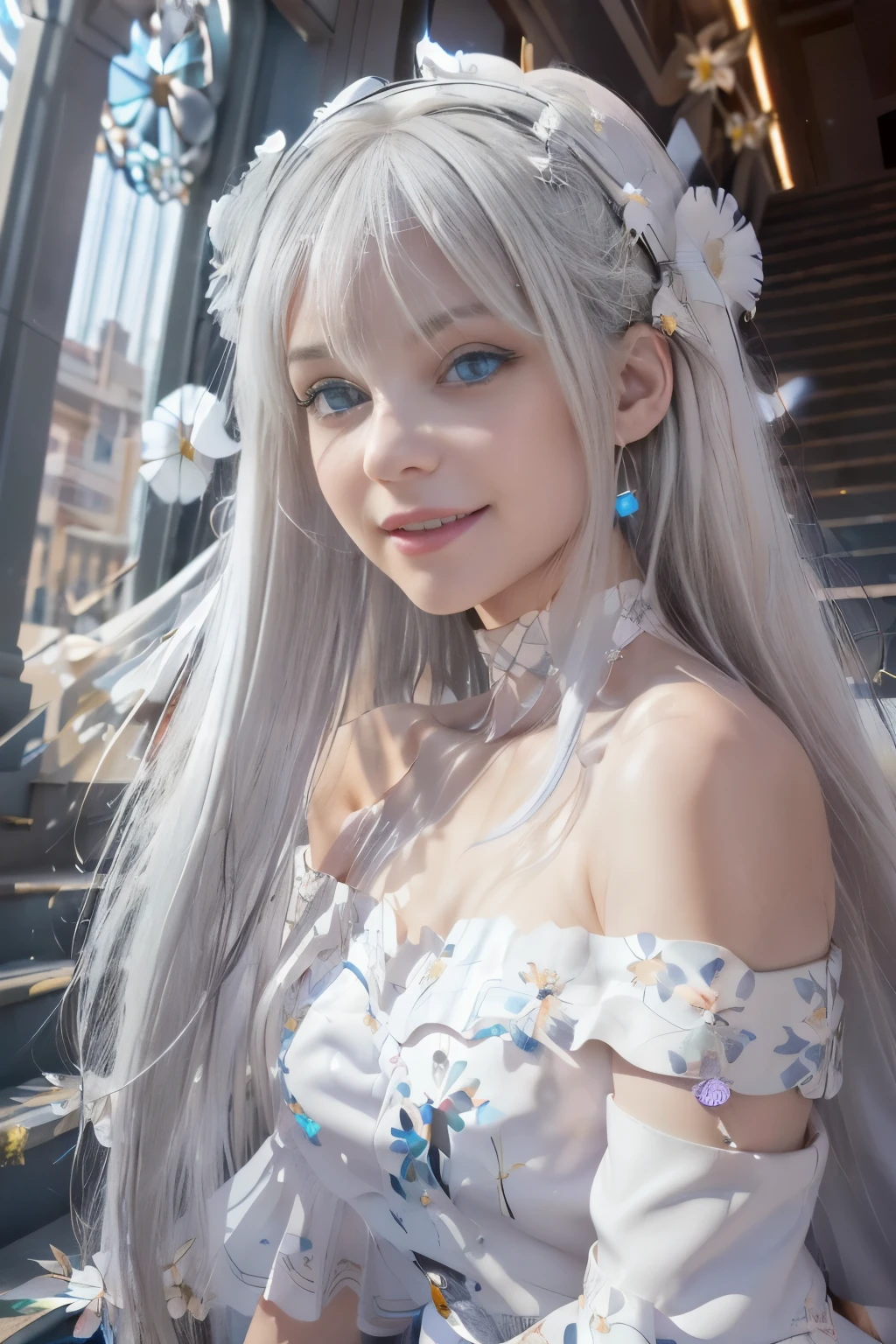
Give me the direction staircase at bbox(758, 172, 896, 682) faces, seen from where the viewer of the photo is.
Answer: facing the viewer

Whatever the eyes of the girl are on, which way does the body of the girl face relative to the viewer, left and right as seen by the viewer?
facing the viewer and to the left of the viewer

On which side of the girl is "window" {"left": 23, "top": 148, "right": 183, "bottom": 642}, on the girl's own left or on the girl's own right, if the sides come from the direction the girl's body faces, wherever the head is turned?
on the girl's own right

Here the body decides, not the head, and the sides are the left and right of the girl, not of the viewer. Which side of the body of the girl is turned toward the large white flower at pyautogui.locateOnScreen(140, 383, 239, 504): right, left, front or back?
right

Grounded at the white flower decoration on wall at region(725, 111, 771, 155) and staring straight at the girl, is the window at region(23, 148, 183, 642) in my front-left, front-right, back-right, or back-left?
front-right

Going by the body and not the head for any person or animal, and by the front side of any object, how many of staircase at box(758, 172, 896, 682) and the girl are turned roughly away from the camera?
0

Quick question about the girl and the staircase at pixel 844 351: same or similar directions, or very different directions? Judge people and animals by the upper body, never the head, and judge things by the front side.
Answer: same or similar directions

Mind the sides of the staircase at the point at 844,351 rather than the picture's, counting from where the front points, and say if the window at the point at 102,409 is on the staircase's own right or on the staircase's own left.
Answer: on the staircase's own right
